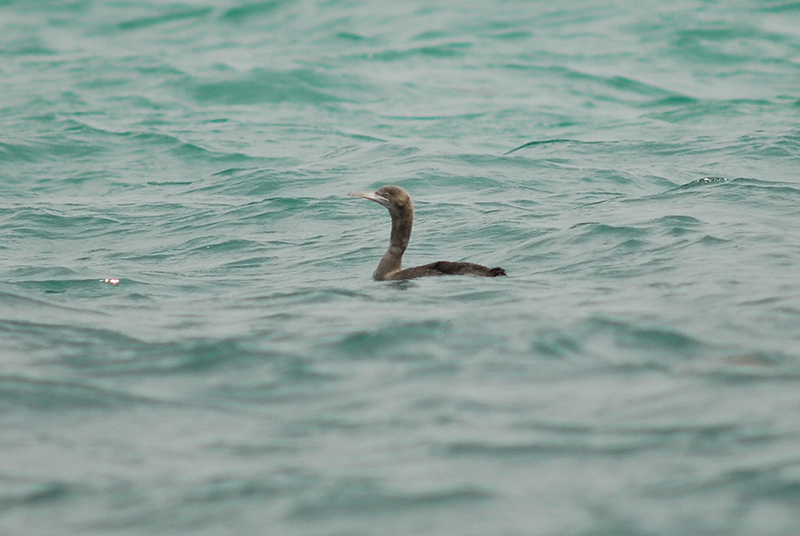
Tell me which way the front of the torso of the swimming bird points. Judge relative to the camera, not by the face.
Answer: to the viewer's left
